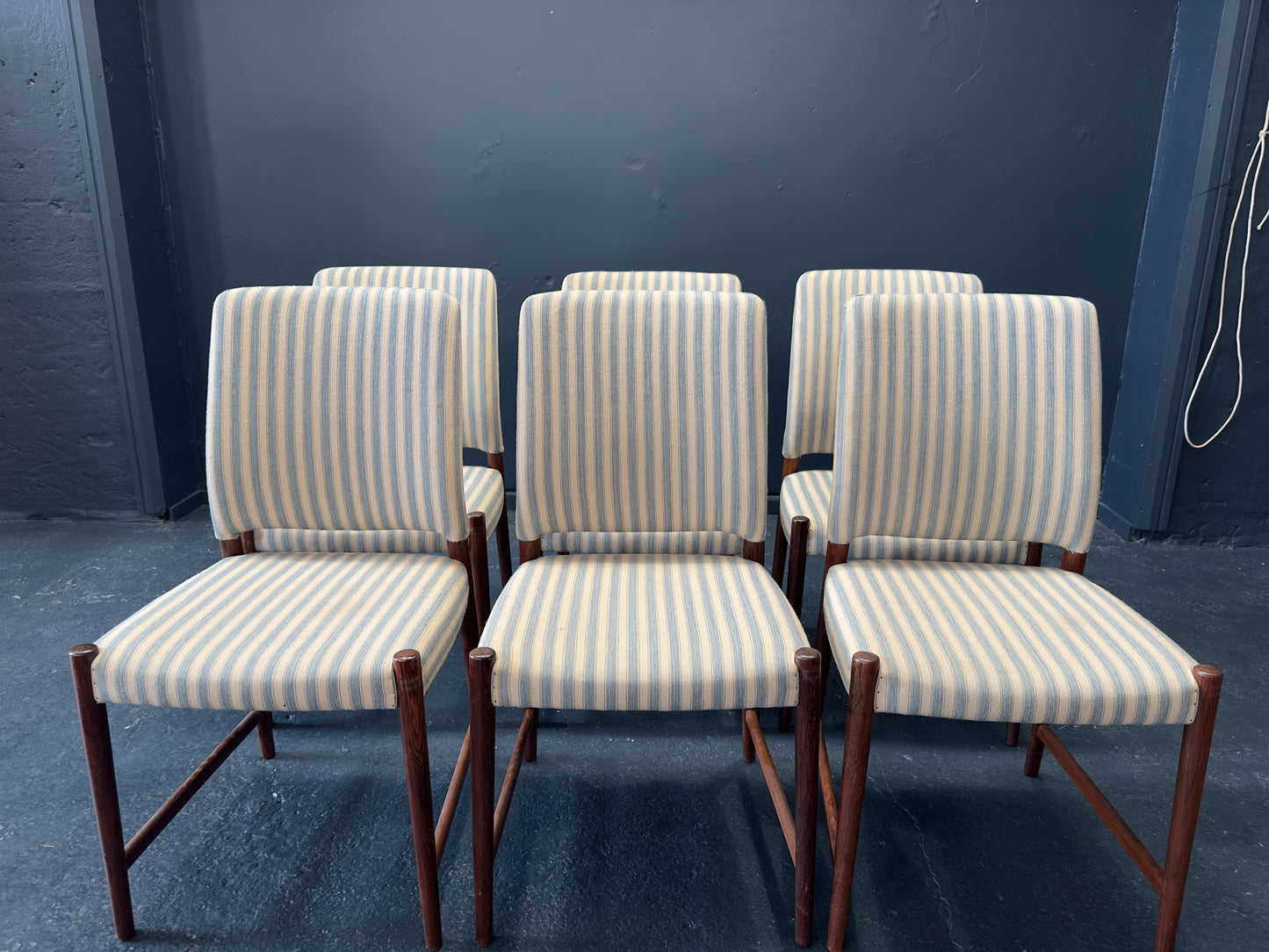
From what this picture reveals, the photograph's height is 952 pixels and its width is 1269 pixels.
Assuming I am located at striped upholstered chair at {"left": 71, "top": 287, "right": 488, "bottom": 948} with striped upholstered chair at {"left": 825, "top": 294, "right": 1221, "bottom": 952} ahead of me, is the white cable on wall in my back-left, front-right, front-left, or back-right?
front-left

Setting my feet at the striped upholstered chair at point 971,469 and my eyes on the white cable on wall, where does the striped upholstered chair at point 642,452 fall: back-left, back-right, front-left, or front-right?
back-left

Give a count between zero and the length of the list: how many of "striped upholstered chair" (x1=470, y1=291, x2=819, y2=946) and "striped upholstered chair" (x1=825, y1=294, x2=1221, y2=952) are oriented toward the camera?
2

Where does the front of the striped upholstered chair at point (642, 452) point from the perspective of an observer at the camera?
facing the viewer

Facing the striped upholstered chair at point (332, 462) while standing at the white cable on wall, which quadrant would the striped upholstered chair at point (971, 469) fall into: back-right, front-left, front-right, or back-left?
front-left

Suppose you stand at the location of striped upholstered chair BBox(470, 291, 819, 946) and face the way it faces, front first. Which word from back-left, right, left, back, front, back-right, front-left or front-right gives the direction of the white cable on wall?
back-left

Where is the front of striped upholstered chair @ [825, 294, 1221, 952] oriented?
toward the camera

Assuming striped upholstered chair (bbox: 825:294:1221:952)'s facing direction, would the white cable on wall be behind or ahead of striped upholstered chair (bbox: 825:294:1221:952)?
behind
